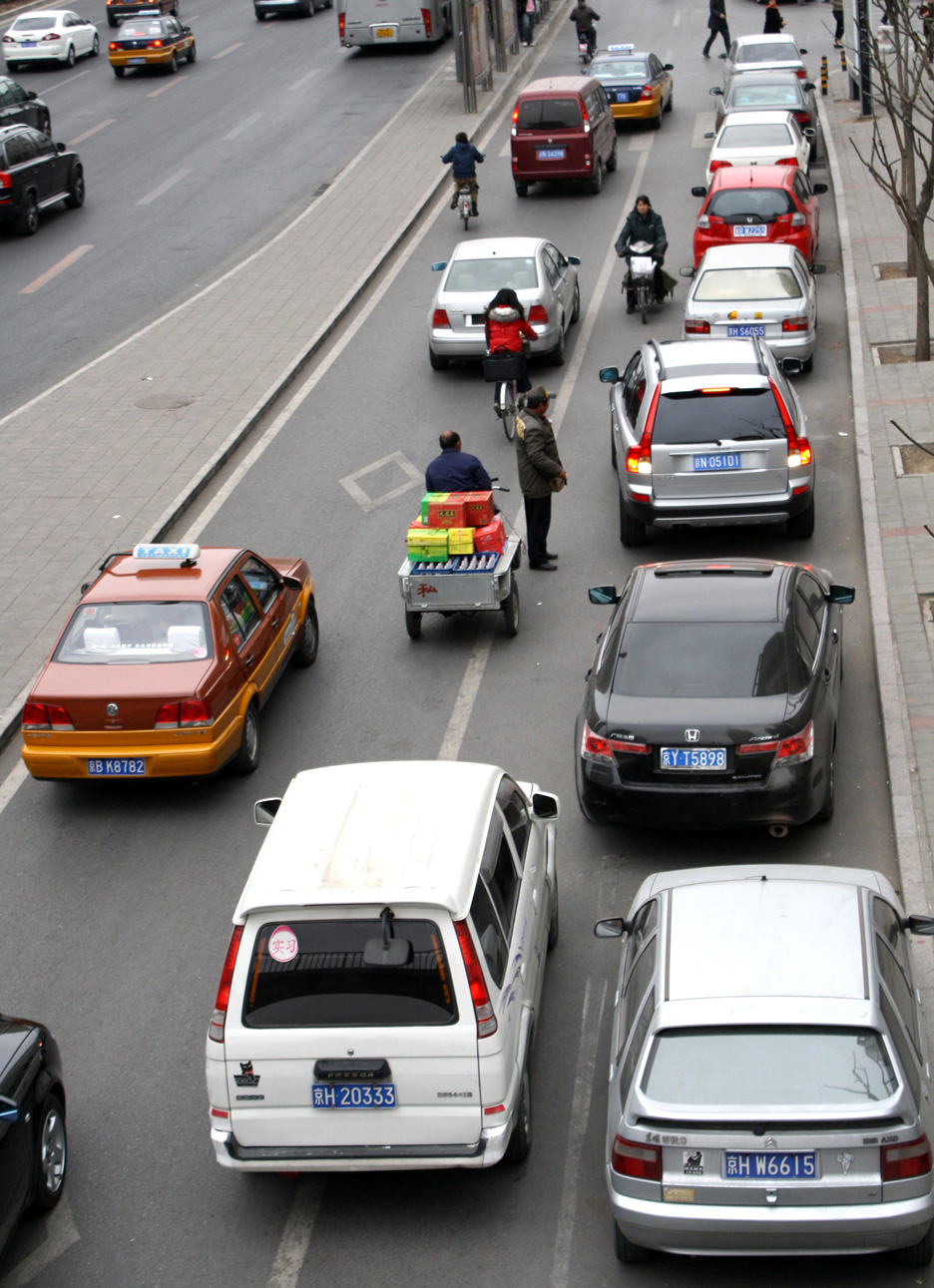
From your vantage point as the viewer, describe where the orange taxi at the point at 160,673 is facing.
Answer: facing away from the viewer and to the right of the viewer

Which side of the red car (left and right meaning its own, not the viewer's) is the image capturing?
back

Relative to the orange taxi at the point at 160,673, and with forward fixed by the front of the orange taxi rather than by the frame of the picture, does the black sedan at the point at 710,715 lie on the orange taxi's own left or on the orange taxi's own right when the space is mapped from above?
on the orange taxi's own right

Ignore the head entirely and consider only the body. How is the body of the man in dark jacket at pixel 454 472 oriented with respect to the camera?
away from the camera

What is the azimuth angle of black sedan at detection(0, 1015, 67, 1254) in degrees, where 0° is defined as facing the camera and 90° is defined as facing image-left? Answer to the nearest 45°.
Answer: approximately 225°

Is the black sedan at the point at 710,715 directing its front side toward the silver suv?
yes

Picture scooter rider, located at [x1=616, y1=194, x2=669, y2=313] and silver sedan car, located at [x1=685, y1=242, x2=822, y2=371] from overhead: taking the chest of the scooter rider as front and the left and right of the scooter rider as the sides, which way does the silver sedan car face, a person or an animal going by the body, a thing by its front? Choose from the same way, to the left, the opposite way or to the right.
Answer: the opposite way

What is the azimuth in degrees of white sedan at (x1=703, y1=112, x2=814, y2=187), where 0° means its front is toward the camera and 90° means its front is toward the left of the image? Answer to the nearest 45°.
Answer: approximately 180°

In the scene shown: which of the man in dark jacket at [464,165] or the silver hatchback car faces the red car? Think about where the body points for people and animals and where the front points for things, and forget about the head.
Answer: the silver hatchback car

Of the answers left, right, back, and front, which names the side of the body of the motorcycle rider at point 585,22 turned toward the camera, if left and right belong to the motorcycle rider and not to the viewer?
back

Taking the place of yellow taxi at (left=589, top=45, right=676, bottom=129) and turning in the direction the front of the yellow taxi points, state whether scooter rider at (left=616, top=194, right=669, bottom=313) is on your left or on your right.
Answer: on your right

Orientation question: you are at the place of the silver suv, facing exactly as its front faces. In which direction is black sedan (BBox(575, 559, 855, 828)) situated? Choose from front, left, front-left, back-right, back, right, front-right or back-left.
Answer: back

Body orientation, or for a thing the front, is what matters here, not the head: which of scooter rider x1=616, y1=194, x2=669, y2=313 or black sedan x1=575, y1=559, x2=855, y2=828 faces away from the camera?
the black sedan

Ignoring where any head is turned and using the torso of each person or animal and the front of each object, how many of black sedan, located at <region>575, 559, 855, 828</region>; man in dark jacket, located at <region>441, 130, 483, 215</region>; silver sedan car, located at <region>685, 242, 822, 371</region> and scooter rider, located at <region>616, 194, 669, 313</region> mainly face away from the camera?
3
